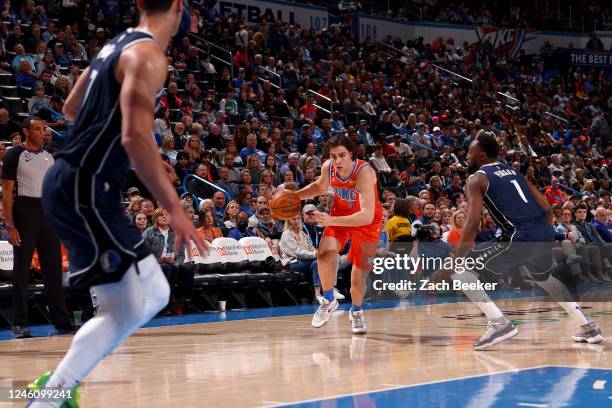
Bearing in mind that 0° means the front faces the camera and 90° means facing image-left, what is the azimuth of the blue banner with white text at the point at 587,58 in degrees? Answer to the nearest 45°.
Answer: approximately 0°

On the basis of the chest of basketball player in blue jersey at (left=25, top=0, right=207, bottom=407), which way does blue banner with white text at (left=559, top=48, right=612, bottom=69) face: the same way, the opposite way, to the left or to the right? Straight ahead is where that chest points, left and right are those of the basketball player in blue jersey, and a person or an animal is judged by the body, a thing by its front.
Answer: the opposite way

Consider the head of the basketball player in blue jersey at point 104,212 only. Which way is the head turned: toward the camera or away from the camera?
away from the camera
